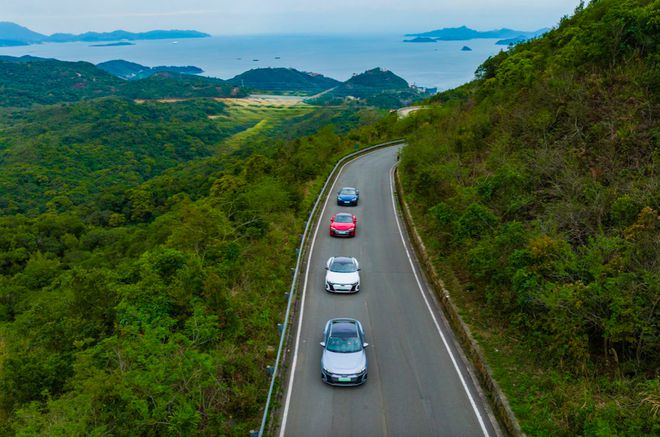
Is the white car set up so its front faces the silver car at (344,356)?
yes

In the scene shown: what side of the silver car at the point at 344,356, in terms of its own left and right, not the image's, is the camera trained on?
front

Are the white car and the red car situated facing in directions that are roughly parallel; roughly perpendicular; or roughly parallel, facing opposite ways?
roughly parallel

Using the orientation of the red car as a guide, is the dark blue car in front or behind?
behind

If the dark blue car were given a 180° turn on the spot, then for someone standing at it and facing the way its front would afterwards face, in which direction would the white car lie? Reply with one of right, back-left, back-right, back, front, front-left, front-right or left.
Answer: back

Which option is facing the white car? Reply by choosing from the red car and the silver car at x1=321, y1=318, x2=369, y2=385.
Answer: the red car

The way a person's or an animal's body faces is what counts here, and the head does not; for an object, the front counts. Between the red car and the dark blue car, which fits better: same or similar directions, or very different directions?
same or similar directions

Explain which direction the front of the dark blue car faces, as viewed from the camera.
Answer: facing the viewer
